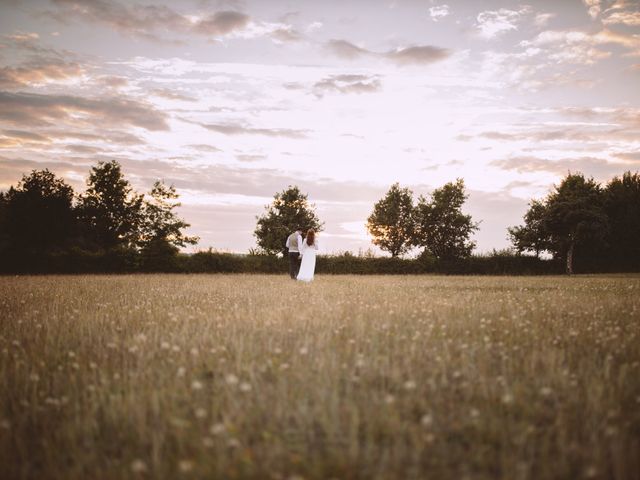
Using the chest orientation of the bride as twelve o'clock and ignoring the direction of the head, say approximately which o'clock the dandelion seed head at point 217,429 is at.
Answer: The dandelion seed head is roughly at 6 o'clock from the bride.

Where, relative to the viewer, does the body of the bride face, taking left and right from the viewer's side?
facing away from the viewer

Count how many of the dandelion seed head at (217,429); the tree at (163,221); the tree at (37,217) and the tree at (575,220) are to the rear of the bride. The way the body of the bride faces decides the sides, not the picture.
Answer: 1

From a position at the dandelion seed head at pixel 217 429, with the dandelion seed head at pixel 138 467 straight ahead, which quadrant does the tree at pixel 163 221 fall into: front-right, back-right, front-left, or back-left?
back-right

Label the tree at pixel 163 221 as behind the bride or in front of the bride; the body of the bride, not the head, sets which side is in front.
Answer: in front

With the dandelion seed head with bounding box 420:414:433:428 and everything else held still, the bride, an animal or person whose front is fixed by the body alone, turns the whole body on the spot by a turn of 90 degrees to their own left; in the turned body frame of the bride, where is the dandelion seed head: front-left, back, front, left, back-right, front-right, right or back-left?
left

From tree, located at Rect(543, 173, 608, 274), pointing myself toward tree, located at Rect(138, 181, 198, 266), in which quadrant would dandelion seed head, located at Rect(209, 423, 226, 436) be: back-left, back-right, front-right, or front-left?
front-left

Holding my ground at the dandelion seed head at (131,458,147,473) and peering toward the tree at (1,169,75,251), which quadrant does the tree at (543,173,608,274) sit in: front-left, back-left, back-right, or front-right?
front-right

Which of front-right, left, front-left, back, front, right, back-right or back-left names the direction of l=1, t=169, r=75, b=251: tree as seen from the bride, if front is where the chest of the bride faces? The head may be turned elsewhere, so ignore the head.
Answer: front-left

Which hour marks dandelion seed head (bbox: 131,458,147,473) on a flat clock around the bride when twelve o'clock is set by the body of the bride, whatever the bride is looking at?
The dandelion seed head is roughly at 6 o'clock from the bride.

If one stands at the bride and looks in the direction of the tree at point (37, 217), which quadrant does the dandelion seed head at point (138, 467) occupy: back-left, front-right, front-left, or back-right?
back-left

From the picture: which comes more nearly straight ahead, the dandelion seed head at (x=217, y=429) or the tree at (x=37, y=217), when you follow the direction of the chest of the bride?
the tree

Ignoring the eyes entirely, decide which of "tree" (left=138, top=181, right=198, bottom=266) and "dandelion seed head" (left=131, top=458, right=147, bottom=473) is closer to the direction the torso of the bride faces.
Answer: the tree

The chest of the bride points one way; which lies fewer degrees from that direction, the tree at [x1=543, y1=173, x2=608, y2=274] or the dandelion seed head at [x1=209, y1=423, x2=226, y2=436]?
the tree

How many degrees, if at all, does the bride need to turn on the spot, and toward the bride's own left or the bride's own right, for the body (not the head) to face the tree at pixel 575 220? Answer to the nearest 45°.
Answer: approximately 45° to the bride's own right

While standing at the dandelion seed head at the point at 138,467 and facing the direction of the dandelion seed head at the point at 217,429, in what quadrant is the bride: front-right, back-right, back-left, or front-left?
front-left
